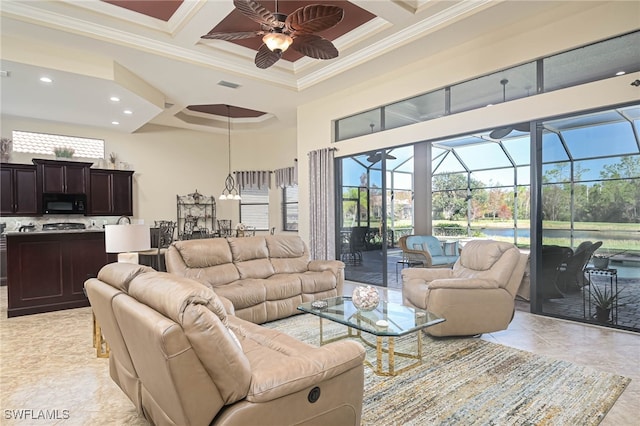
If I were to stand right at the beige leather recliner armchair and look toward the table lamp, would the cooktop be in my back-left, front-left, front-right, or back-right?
front-right

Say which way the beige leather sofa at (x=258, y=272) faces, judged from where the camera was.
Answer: facing the viewer and to the right of the viewer

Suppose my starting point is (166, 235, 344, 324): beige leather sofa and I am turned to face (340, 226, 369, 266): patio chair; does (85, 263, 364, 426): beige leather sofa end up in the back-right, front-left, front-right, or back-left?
back-right

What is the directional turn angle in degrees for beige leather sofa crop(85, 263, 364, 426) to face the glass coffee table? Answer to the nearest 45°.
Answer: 0° — it already faces it

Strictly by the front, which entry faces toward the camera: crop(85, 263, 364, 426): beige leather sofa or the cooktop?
the cooktop

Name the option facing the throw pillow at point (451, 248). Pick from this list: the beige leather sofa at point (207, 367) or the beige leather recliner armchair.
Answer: the beige leather sofa

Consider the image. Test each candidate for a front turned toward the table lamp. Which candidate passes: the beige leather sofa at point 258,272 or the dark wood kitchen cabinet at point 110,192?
the dark wood kitchen cabinet

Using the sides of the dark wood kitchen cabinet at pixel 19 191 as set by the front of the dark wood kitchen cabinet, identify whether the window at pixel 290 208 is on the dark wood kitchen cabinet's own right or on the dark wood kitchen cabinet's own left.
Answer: on the dark wood kitchen cabinet's own left

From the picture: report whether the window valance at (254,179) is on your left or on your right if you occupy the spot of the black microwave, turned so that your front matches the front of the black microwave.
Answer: on your left

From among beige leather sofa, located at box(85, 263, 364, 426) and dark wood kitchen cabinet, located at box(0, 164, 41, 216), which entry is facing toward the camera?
the dark wood kitchen cabinet

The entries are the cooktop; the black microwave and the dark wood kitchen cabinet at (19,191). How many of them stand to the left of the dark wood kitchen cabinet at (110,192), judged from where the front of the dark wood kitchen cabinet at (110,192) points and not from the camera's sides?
0

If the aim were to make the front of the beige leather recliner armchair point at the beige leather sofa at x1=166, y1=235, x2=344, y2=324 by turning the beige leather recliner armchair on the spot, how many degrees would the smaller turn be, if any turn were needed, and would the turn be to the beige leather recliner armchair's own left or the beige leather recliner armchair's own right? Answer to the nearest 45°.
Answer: approximately 45° to the beige leather recliner armchair's own right

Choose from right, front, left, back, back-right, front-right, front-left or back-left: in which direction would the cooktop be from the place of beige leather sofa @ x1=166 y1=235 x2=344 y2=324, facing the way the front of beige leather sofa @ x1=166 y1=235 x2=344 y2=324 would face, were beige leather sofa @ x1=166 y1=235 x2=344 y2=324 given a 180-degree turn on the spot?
front

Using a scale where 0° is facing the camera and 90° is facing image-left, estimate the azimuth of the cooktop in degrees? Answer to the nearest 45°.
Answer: approximately 0°

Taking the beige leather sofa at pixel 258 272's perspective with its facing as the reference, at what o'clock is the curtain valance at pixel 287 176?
The curtain valance is roughly at 8 o'clock from the beige leather sofa.

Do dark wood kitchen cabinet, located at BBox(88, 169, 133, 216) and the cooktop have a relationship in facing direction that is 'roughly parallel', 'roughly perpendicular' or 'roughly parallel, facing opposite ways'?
roughly parallel

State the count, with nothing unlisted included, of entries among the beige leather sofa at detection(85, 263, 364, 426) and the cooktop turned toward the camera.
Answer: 1

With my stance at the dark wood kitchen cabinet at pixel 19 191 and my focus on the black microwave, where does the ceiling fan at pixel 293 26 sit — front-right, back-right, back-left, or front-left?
front-right

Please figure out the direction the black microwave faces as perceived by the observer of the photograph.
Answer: facing the viewer

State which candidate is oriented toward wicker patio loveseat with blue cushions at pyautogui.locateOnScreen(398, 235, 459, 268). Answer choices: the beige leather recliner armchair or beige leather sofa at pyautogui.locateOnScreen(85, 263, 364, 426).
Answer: the beige leather sofa

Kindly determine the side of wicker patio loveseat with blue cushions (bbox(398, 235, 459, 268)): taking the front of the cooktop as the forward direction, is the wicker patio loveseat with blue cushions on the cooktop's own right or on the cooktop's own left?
on the cooktop's own left

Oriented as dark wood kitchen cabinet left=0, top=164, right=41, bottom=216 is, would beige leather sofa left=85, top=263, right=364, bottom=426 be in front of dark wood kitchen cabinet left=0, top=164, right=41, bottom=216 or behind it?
in front
